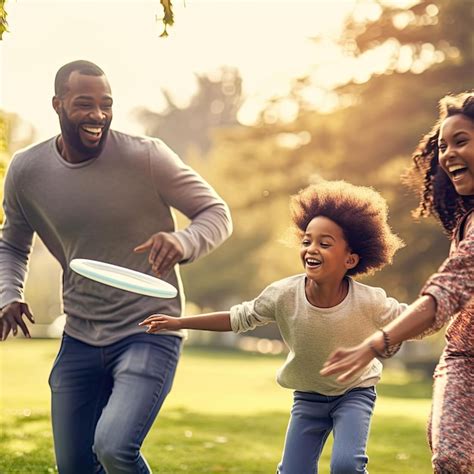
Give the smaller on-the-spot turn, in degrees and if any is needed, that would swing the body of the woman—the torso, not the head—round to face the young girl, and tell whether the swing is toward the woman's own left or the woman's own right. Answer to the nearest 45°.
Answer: approximately 90° to the woman's own right

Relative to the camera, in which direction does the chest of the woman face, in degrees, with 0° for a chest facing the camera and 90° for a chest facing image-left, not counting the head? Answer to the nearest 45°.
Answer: approximately 45°

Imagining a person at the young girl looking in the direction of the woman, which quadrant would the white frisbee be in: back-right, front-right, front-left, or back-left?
back-right

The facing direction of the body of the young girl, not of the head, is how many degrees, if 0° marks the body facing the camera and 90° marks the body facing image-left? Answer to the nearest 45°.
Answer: approximately 0°

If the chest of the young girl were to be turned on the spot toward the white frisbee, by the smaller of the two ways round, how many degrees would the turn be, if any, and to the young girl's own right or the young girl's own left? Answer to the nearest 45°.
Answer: approximately 90° to the young girl's own right
